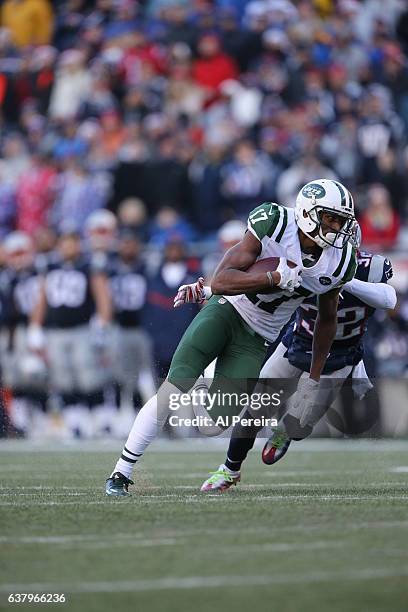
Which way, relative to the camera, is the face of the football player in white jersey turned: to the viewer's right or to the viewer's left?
to the viewer's right

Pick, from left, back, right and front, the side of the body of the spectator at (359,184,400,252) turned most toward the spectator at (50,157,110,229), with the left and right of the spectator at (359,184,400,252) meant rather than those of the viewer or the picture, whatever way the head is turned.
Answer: right

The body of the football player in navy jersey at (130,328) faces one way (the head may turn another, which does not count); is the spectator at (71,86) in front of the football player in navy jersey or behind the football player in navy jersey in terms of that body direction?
behind

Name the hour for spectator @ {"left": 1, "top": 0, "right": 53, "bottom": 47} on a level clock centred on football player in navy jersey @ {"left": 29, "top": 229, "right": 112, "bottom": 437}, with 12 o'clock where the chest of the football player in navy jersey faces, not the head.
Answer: The spectator is roughly at 6 o'clock from the football player in navy jersey.

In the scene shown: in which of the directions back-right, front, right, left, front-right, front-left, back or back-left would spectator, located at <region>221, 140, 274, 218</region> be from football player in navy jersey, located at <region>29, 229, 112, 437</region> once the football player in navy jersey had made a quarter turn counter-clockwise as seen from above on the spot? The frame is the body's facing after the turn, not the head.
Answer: front-left

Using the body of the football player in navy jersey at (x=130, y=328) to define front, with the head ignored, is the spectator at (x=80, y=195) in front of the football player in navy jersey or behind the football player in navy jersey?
behind

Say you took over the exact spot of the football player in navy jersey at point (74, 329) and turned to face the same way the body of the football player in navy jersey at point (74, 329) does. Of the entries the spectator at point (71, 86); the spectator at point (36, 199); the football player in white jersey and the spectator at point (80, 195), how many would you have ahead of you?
1

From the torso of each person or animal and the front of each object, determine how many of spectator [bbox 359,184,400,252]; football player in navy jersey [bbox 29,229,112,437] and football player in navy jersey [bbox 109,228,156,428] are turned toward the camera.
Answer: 3

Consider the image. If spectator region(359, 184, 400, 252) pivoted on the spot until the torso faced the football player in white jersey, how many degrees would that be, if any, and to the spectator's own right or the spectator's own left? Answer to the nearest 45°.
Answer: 0° — they already face them

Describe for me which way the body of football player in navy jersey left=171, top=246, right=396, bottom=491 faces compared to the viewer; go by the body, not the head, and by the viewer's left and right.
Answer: facing the viewer and to the left of the viewer

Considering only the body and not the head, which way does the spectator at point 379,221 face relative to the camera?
toward the camera

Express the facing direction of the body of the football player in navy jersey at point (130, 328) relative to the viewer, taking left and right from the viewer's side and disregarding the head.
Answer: facing the viewer
